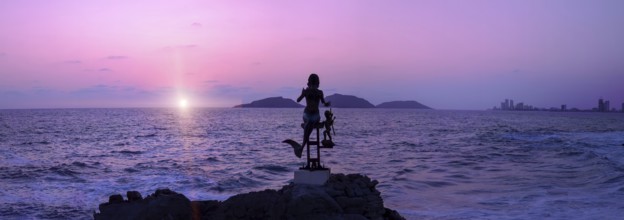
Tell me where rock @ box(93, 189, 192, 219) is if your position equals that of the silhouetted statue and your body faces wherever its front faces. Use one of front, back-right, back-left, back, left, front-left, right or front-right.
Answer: back-left

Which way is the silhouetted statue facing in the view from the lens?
facing away from the viewer and to the right of the viewer
